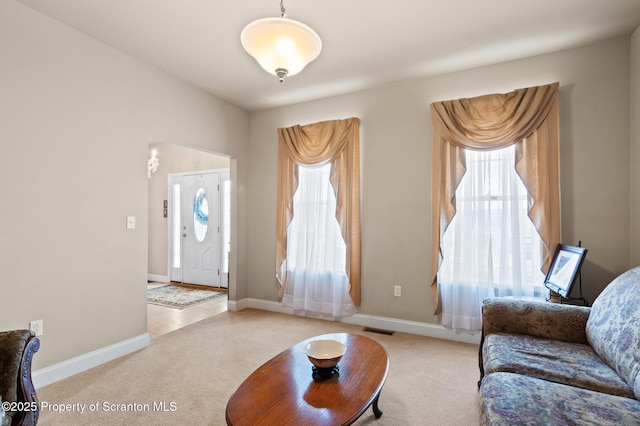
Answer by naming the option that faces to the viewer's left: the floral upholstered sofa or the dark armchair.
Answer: the floral upholstered sofa

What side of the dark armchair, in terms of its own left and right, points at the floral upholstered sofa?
front

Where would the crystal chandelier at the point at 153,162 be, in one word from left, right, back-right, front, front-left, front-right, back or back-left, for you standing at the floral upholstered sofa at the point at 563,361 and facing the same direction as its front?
front

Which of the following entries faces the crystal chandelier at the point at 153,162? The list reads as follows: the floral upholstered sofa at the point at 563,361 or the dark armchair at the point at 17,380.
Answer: the floral upholstered sofa

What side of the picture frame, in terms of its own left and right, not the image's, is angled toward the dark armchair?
front

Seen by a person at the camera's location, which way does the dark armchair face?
facing the viewer and to the right of the viewer

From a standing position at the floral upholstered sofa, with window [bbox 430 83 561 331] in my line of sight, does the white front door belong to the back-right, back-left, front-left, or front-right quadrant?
front-left

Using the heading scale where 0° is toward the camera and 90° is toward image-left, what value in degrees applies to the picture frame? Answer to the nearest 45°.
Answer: approximately 45°

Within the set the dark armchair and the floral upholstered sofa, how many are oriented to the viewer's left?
1

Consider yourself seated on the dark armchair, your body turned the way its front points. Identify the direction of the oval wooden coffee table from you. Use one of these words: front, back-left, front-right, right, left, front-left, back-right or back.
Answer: front

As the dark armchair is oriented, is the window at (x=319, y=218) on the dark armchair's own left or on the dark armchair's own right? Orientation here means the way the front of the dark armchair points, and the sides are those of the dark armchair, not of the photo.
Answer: on the dark armchair's own left

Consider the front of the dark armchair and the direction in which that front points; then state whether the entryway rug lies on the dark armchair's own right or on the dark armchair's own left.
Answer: on the dark armchair's own left

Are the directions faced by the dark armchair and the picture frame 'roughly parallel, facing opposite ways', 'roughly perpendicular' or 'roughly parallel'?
roughly parallel, facing opposite ways

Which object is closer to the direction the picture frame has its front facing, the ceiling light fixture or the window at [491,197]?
the ceiling light fixture

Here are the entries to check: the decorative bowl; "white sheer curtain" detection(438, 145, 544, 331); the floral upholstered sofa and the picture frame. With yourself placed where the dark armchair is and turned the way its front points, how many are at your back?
0

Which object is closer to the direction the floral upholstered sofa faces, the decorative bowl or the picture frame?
the decorative bowl

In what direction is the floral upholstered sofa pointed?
to the viewer's left

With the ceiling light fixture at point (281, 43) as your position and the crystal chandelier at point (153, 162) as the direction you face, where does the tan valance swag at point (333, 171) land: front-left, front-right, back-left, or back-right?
front-right
